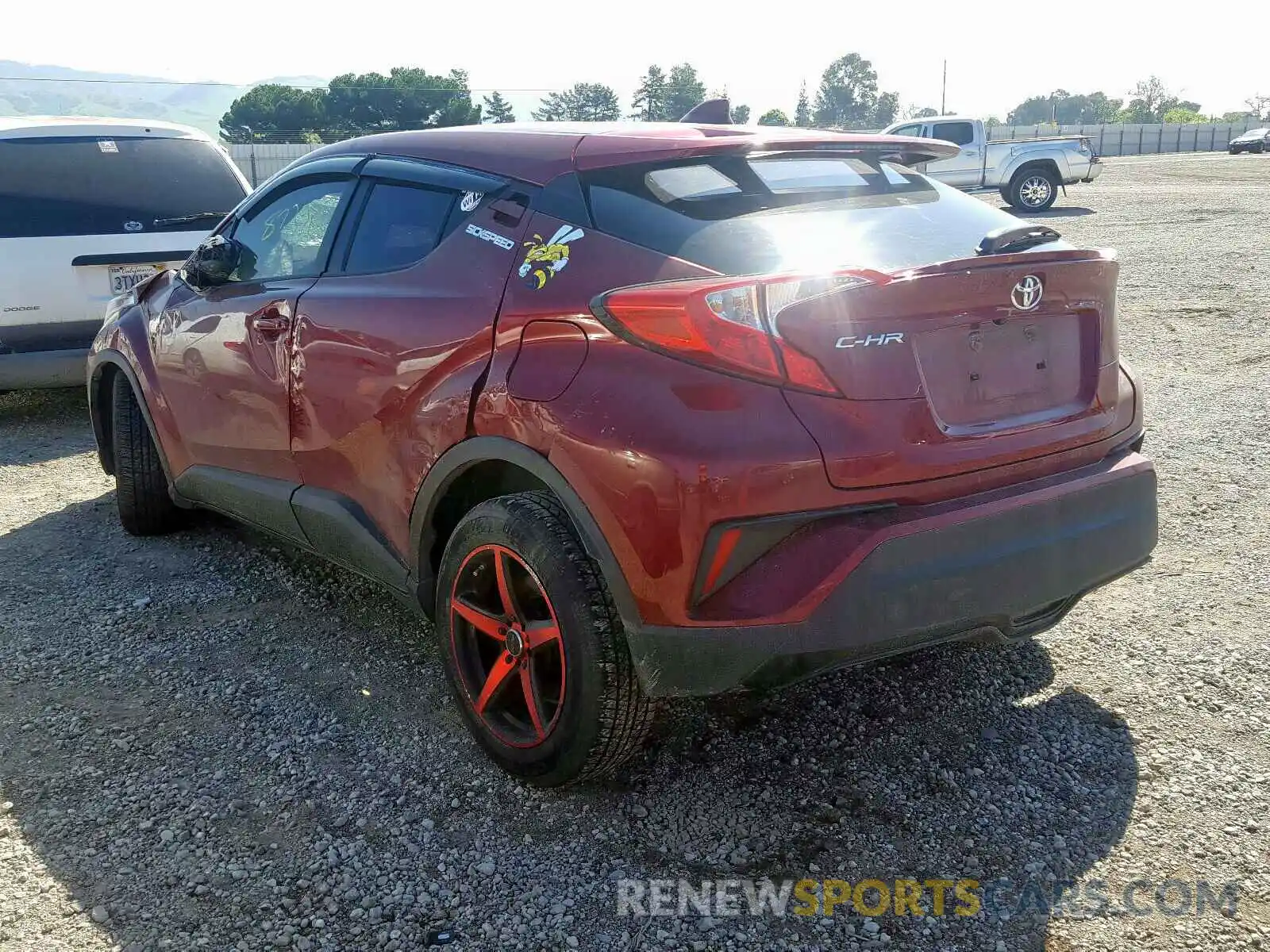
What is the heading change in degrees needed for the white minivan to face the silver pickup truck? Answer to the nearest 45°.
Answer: approximately 45° to its right

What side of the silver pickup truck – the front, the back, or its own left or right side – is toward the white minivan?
left

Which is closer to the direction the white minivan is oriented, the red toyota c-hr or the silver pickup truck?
the silver pickup truck

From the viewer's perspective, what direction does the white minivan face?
away from the camera

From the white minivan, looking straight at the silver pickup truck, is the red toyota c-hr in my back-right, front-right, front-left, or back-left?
back-right

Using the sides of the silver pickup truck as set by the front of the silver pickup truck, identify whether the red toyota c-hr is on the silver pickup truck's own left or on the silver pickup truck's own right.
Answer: on the silver pickup truck's own left

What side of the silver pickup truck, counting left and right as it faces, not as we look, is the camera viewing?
left

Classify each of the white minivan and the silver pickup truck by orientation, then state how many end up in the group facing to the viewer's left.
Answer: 1

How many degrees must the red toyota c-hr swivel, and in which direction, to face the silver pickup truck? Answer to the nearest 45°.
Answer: approximately 45° to its right

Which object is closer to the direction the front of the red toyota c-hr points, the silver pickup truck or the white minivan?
the white minivan

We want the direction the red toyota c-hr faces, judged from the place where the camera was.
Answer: facing away from the viewer and to the left of the viewer
